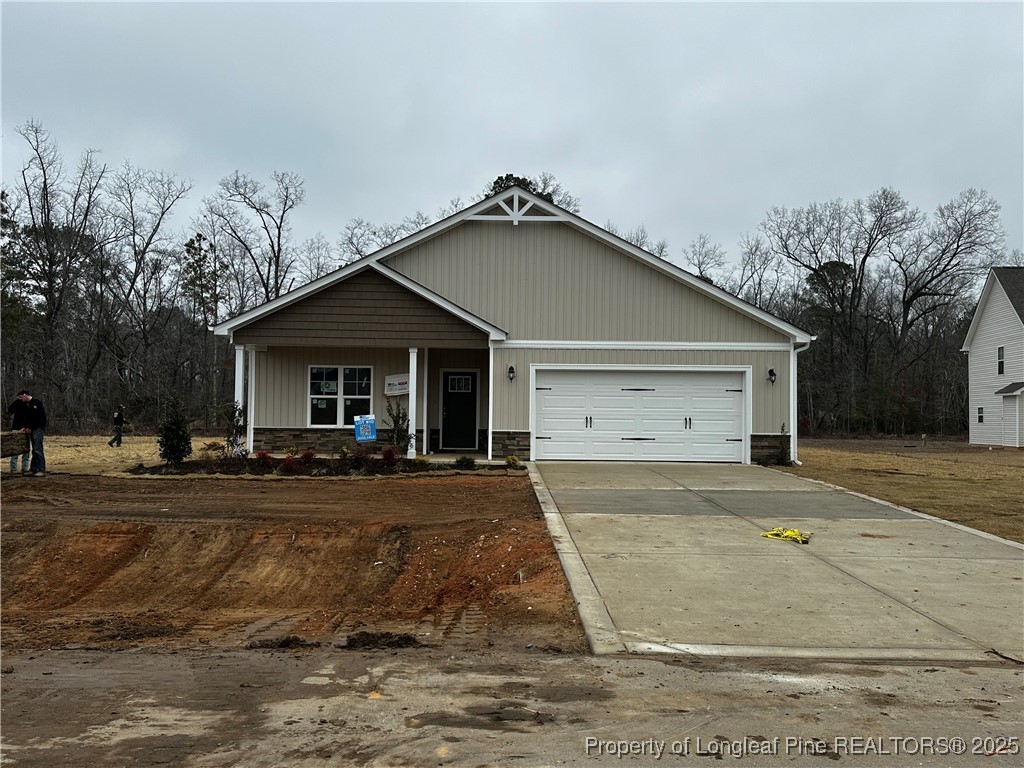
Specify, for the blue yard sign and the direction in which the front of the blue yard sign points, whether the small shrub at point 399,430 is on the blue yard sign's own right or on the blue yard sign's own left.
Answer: on the blue yard sign's own left

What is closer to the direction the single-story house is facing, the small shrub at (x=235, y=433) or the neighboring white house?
the small shrub

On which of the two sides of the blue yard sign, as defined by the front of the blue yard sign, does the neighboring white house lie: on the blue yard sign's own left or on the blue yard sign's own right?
on the blue yard sign's own left

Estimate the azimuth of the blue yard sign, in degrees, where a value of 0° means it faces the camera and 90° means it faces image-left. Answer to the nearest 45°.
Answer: approximately 0°

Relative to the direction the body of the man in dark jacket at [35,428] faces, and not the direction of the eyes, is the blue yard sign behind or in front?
behind

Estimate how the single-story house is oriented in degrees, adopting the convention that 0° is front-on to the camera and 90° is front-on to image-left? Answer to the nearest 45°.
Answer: approximately 0°
